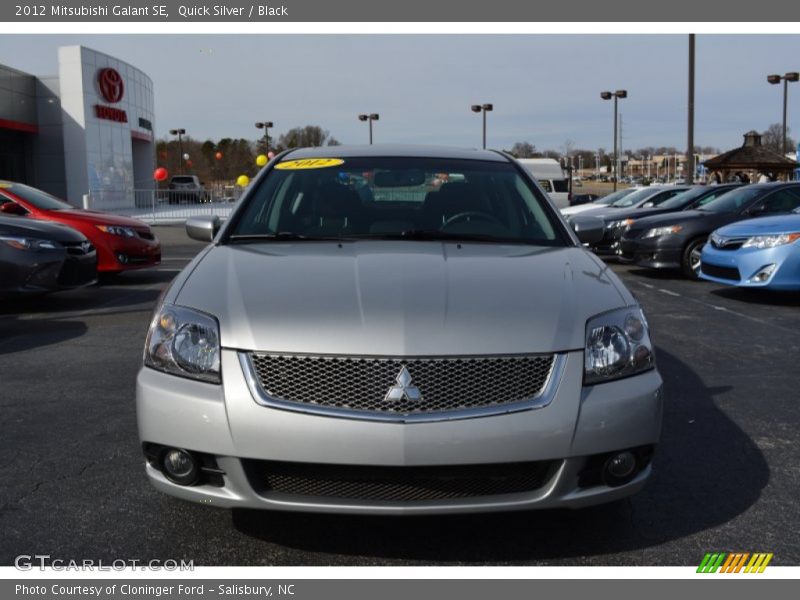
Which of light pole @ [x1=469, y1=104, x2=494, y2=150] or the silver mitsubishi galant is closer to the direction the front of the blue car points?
the silver mitsubishi galant

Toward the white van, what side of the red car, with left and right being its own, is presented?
left

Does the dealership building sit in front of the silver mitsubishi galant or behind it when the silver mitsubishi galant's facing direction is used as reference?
behind

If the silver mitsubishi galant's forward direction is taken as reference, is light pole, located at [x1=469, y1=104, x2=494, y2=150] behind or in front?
behind

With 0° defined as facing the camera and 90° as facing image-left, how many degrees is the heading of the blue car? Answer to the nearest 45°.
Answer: approximately 45°

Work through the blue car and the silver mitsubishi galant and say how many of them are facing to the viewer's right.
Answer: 0

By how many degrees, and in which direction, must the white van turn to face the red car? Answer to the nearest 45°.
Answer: approximately 90° to its right

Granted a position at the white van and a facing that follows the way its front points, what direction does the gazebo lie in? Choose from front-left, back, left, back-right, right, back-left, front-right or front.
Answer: front-left

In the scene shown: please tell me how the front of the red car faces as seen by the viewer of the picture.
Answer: facing the viewer and to the right of the viewer

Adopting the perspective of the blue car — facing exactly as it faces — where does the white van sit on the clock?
The white van is roughly at 4 o'clock from the blue car.

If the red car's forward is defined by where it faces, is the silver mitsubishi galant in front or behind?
in front

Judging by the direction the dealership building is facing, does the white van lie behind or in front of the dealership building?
in front
